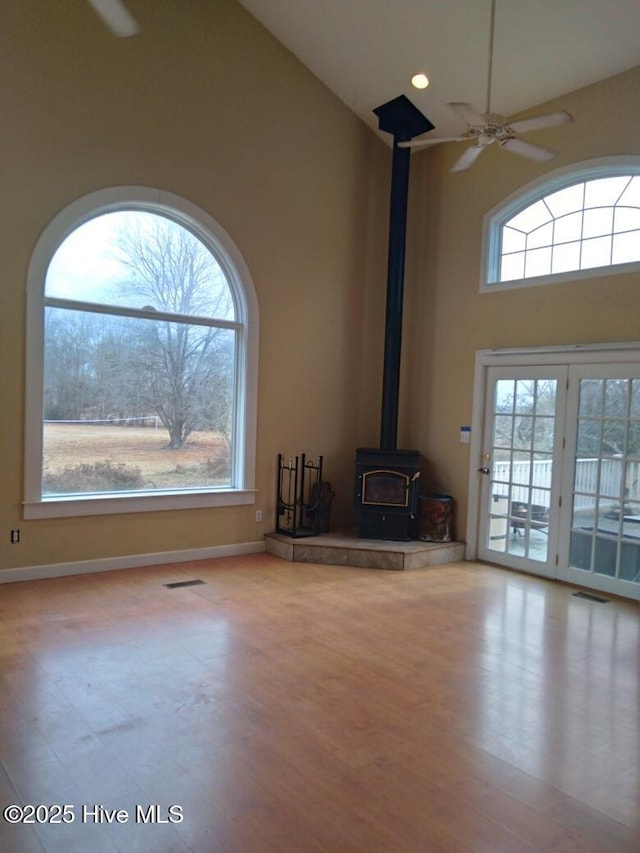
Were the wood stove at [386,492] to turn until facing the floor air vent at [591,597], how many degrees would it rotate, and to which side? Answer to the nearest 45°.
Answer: approximately 45° to its left

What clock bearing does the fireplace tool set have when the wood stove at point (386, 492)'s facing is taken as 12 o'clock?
The fireplace tool set is roughly at 3 o'clock from the wood stove.

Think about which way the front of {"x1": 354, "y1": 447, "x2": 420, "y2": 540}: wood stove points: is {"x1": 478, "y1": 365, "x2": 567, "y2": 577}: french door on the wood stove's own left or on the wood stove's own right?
on the wood stove's own left

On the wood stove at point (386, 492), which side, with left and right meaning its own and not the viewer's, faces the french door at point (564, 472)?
left

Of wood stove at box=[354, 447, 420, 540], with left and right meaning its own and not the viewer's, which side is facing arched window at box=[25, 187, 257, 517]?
right

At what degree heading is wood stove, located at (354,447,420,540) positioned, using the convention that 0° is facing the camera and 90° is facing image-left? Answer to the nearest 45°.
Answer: approximately 0°
